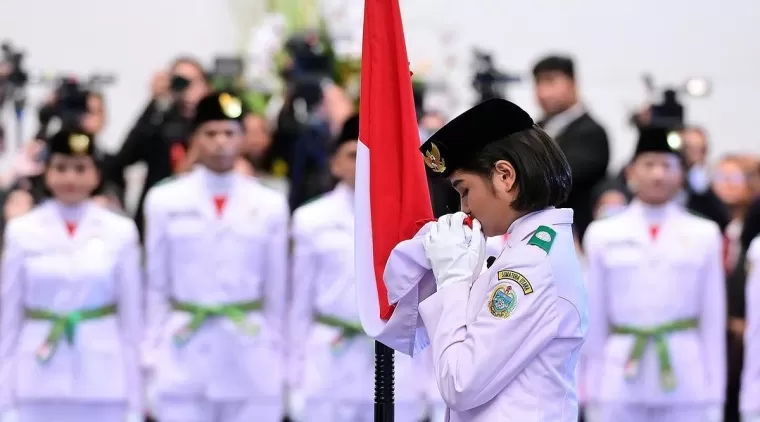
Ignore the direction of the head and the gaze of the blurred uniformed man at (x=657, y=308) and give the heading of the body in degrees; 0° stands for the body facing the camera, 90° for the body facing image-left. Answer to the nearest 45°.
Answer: approximately 0°

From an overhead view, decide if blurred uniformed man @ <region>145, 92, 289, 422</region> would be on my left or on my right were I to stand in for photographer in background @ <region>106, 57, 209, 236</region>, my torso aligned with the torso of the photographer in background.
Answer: on my left

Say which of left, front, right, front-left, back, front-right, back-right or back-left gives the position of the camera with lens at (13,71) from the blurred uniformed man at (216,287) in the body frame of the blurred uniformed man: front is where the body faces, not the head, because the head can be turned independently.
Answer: back-right
